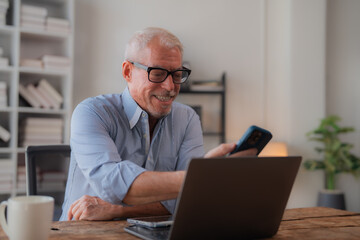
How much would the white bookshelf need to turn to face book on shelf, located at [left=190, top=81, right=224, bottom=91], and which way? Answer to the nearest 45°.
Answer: approximately 90° to its left

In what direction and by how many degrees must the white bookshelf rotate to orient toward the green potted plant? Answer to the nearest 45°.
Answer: approximately 90° to its left

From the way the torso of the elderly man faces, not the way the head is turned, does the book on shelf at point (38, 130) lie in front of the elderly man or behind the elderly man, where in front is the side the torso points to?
behind

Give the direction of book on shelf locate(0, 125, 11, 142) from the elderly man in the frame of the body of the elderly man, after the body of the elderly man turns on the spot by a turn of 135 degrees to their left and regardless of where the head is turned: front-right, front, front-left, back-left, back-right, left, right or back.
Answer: front-left
